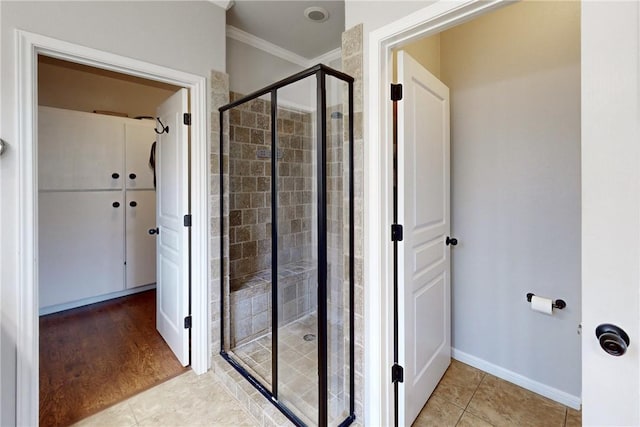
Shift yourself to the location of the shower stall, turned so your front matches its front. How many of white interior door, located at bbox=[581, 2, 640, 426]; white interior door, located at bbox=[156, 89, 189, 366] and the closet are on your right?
2

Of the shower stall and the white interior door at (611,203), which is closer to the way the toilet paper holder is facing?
the shower stall

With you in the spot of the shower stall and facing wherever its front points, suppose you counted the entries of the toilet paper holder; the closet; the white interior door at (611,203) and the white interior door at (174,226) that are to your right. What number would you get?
2

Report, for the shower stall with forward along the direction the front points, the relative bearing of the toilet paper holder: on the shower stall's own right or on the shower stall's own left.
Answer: on the shower stall's own left

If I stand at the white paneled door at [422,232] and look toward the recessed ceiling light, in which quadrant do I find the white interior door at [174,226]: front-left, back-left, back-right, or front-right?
front-left

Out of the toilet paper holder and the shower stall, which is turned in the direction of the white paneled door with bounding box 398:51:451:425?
the toilet paper holder

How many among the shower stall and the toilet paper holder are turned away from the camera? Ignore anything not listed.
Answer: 0

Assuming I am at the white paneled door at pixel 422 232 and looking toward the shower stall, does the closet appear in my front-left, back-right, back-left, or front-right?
front-right

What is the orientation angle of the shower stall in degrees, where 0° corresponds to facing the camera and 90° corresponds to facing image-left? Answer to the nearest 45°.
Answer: approximately 45°

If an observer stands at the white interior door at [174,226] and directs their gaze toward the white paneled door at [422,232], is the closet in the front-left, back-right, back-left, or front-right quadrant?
back-left

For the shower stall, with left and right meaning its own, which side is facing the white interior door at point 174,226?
right

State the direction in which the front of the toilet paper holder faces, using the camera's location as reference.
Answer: facing the viewer and to the left of the viewer

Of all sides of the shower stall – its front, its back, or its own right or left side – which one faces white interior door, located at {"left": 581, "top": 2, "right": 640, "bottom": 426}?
left

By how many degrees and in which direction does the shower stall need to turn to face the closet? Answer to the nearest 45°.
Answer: approximately 90° to its right
